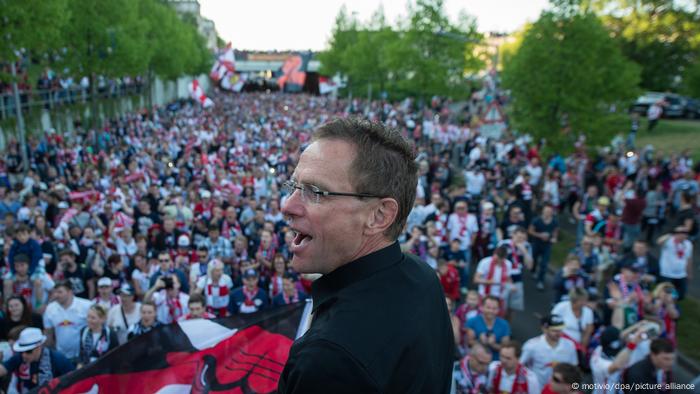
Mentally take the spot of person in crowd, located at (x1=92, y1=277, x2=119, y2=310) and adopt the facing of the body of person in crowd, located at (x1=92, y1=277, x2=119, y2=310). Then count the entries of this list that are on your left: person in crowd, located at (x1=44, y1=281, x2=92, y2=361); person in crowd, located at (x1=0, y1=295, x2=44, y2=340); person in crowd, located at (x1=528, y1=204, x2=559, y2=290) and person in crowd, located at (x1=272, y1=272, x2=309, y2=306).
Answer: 2

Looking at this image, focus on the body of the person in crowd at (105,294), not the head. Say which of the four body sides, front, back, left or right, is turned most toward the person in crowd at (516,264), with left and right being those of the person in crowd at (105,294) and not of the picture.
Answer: left

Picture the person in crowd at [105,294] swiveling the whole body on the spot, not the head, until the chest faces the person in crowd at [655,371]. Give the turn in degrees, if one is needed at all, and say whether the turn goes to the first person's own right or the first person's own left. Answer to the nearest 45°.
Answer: approximately 45° to the first person's own left

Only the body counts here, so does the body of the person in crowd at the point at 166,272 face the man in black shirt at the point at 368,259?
yes

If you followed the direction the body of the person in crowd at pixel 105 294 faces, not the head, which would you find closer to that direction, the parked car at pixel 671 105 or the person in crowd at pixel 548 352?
the person in crowd

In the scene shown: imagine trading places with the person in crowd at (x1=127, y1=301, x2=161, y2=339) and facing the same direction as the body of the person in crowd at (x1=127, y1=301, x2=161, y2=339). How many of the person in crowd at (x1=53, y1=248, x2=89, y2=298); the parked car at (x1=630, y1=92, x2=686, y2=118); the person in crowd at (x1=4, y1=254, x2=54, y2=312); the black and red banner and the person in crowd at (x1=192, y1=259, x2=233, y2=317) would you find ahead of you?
1

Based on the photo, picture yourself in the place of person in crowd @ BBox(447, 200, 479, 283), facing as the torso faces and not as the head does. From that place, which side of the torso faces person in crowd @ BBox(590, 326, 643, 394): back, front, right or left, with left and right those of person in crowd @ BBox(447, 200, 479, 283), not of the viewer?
front

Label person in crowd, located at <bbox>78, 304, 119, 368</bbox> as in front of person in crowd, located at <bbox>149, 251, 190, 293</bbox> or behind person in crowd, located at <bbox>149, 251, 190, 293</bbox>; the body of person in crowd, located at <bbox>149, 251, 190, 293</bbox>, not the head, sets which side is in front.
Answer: in front

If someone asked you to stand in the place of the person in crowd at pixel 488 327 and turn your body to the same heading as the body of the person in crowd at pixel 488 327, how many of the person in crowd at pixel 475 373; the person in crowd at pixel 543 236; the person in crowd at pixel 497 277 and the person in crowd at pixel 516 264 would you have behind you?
3

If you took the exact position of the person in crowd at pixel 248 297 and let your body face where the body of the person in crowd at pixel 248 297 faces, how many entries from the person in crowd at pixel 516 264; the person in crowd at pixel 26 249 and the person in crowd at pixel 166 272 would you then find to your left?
1

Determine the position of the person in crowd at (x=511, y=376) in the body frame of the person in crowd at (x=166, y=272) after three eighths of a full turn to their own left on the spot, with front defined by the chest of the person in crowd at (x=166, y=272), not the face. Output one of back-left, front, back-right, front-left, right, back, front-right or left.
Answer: right

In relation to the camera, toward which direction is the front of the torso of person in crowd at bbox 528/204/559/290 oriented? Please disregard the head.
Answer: toward the camera

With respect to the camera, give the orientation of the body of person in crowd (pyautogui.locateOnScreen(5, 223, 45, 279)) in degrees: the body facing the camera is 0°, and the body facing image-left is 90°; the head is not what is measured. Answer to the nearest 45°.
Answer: approximately 0°

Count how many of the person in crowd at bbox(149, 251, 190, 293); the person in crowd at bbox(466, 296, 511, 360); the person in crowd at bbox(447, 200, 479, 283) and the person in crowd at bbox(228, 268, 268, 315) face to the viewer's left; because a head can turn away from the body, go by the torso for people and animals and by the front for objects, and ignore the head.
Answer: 0

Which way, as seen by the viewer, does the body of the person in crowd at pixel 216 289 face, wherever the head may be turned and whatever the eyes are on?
toward the camera
